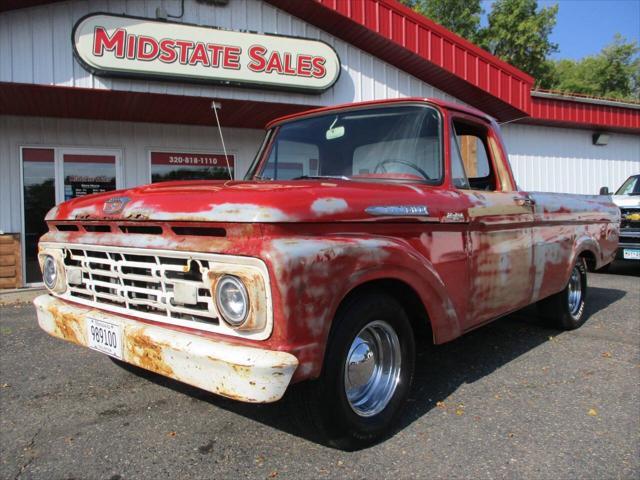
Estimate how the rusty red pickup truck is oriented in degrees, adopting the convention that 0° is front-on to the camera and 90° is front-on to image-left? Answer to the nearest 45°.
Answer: approximately 45°

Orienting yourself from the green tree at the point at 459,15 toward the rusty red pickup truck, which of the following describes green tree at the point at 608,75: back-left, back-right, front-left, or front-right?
back-left

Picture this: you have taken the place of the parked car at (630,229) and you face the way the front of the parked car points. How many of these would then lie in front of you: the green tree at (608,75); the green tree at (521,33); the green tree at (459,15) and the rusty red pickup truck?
1

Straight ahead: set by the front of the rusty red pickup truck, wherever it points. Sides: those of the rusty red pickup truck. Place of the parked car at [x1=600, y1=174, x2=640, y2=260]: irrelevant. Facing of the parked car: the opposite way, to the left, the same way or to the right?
the same way

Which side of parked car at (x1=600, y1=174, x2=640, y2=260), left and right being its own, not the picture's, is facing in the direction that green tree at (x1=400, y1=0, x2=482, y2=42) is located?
back

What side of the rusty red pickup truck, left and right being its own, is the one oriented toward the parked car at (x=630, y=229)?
back

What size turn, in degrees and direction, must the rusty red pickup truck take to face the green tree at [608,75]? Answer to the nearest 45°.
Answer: approximately 180°

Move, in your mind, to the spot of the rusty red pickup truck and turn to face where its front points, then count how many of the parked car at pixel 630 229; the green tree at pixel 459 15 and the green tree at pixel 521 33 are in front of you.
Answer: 0

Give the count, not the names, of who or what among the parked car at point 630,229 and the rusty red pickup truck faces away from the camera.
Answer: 0

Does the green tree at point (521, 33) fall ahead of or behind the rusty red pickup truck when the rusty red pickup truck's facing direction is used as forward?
behind

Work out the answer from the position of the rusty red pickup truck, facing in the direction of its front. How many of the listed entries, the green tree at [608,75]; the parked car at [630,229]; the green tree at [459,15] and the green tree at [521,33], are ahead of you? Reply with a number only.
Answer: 0

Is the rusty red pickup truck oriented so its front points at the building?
no

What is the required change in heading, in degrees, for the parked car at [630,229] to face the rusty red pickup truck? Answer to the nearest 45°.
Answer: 0° — it already faces it

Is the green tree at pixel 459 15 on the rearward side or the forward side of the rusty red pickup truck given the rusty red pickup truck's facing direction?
on the rearward side

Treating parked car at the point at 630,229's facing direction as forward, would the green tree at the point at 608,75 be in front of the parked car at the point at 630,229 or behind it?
behind

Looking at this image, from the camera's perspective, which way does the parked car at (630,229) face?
toward the camera

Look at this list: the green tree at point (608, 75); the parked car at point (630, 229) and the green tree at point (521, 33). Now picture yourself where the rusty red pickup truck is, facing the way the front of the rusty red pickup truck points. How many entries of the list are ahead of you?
0
